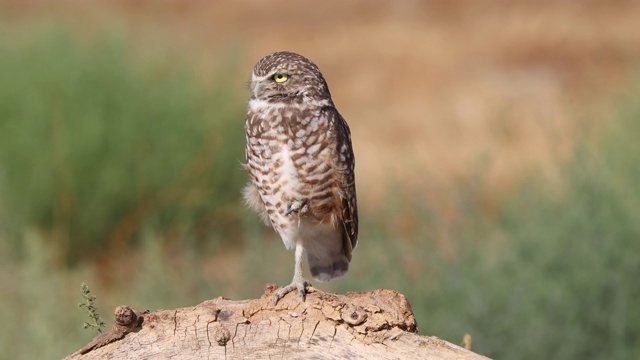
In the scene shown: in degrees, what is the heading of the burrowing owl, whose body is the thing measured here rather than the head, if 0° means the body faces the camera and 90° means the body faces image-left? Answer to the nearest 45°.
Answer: approximately 45°
